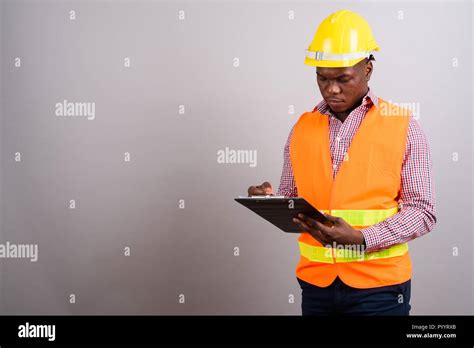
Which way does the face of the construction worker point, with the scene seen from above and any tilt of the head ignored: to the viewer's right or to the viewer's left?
to the viewer's left
